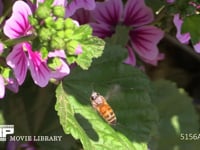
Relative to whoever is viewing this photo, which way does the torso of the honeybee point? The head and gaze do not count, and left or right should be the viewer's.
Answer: facing away from the viewer and to the left of the viewer
